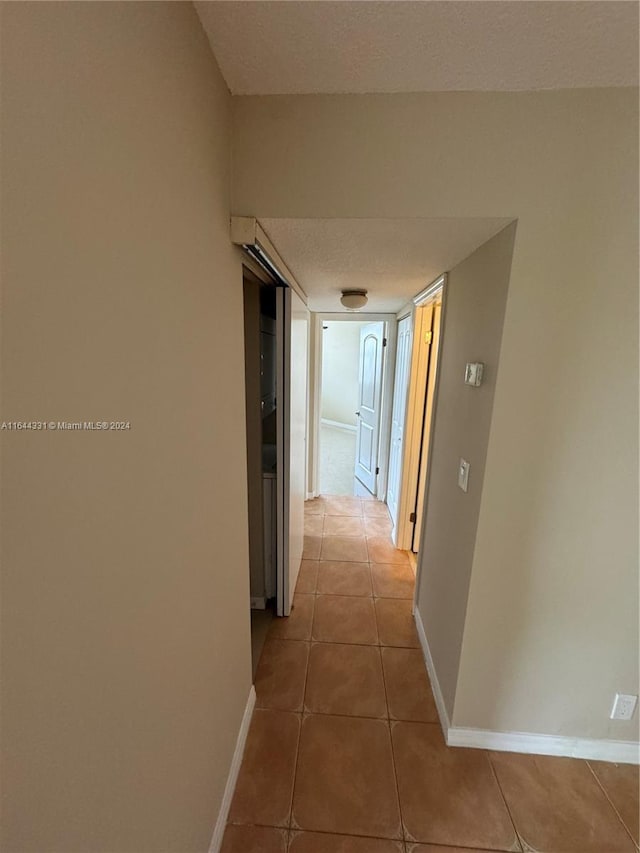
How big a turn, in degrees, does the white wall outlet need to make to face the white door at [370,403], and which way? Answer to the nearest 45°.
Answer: approximately 135° to its right

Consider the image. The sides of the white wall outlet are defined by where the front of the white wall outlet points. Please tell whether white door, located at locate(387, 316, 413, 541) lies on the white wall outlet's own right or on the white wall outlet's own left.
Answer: on the white wall outlet's own right

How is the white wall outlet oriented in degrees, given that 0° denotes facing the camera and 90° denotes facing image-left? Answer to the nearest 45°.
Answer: approximately 0°
